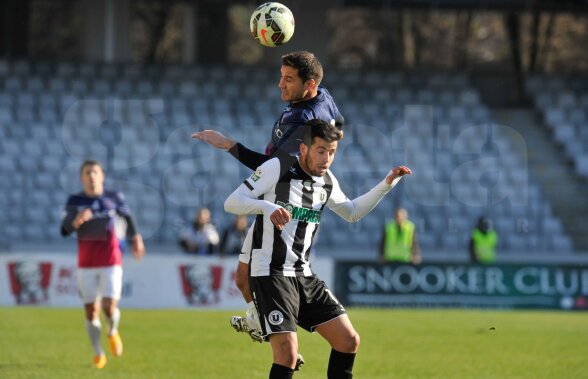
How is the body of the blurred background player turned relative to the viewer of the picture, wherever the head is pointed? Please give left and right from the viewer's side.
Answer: facing the viewer

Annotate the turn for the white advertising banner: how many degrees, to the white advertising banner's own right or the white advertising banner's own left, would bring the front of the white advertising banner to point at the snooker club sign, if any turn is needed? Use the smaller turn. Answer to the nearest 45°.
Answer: approximately 90° to the white advertising banner's own left

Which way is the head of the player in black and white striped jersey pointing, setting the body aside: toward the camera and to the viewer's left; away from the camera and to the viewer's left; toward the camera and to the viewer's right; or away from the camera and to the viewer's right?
toward the camera and to the viewer's right

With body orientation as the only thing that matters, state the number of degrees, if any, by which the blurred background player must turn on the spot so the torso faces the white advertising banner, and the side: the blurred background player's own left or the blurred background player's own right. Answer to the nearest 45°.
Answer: approximately 180°

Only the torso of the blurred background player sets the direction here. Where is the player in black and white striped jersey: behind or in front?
in front

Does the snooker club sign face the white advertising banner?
no

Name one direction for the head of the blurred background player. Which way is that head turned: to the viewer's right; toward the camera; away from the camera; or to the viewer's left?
toward the camera

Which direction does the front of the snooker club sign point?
toward the camera

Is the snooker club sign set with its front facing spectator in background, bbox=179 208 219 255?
no

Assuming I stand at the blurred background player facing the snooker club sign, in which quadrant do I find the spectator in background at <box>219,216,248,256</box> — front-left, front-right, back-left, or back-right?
front-left

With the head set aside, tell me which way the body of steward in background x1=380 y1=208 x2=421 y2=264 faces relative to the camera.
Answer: toward the camera
